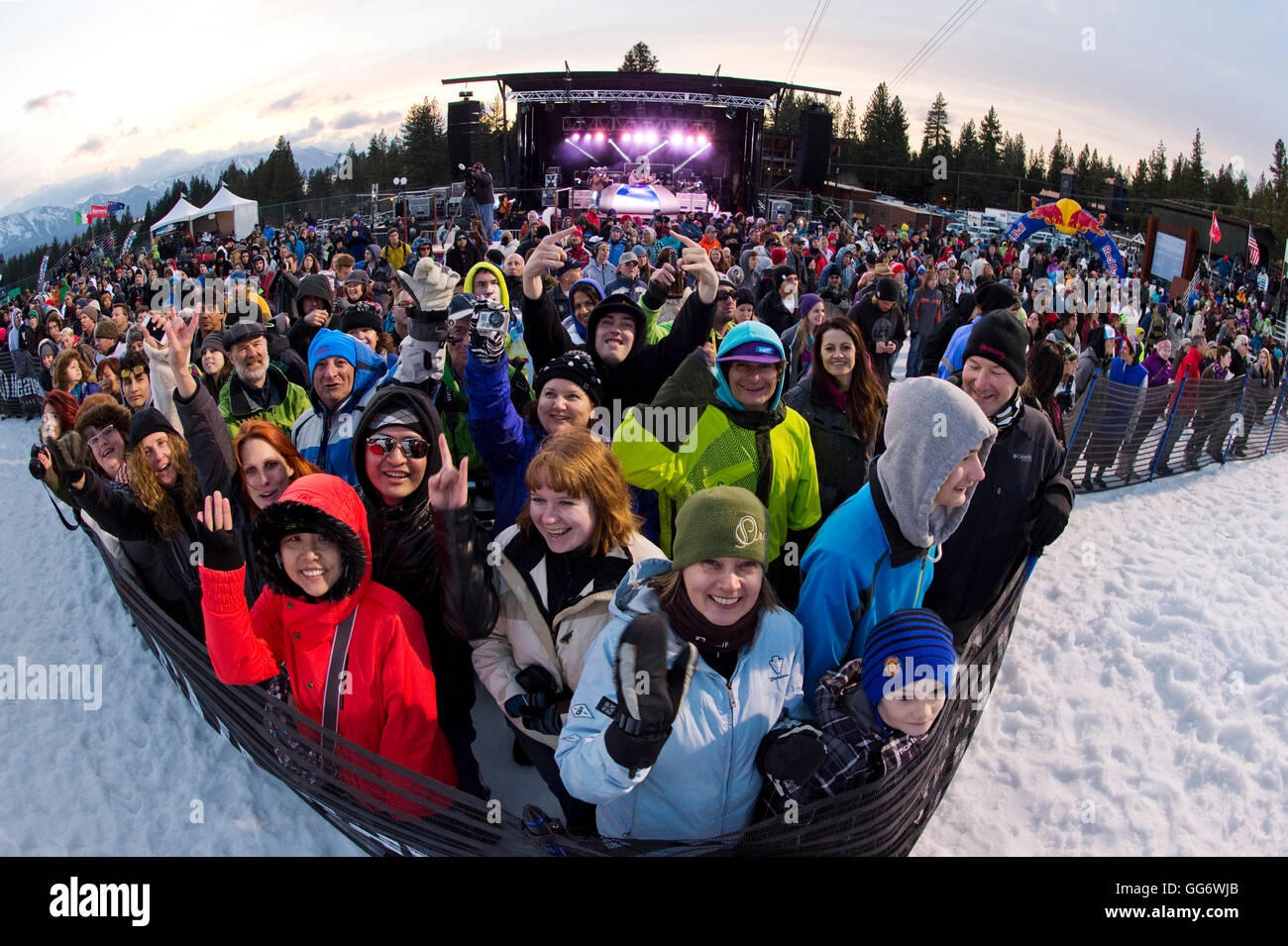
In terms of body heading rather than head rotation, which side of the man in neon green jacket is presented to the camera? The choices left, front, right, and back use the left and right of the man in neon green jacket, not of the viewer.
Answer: front

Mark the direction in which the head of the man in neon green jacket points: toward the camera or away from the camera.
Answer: toward the camera

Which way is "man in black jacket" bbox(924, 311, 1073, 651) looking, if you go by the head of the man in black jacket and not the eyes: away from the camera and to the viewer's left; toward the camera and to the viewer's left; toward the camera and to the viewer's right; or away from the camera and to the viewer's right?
toward the camera and to the viewer's left

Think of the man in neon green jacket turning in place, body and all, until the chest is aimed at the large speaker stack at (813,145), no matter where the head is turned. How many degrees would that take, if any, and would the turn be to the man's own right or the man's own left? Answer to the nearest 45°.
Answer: approximately 180°

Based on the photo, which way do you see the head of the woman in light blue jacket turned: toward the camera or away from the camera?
toward the camera

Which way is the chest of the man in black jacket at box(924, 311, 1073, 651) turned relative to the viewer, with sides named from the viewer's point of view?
facing the viewer and to the left of the viewer

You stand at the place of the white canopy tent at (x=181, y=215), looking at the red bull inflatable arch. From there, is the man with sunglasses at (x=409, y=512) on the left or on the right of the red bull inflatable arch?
right

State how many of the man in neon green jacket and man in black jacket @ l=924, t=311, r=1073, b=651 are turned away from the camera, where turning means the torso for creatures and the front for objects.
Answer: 0

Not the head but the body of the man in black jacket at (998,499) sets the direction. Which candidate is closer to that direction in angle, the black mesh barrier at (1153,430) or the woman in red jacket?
the woman in red jacket

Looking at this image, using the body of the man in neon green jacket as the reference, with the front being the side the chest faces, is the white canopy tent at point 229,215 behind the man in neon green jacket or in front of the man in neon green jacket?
behind
